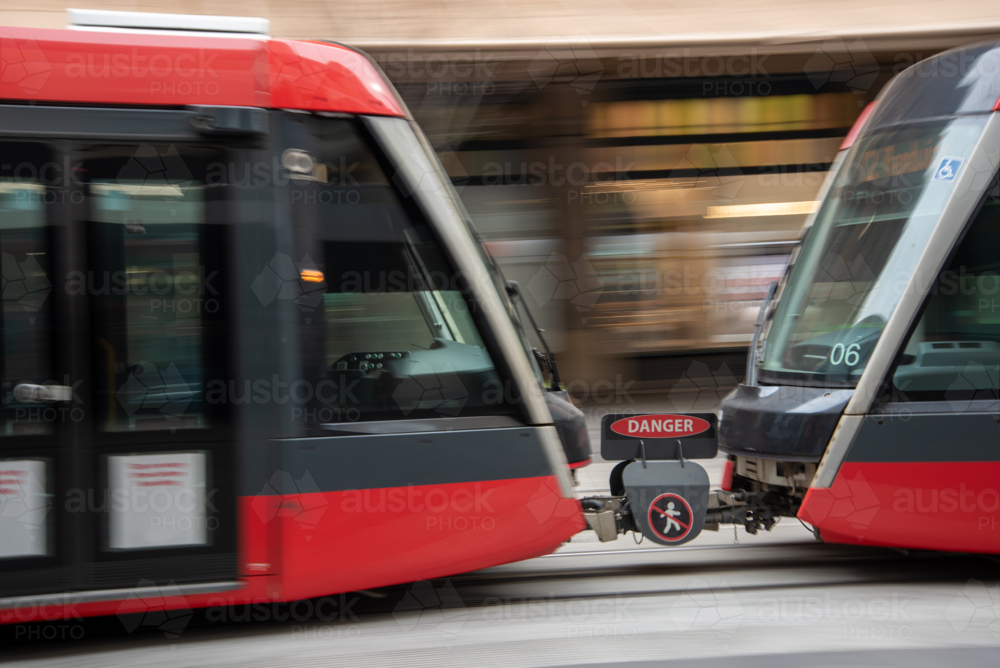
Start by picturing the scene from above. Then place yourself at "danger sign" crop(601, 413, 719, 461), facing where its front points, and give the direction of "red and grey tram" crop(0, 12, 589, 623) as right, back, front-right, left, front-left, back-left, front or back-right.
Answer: front-right

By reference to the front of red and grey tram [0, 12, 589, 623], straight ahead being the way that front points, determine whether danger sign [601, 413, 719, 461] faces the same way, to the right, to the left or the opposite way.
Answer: to the right

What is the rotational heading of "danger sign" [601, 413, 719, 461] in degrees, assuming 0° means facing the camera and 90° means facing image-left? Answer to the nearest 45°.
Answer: approximately 0°

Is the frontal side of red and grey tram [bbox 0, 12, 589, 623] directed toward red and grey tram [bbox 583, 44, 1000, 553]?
yes

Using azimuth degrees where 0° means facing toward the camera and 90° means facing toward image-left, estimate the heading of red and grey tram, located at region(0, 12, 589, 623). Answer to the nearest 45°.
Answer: approximately 270°

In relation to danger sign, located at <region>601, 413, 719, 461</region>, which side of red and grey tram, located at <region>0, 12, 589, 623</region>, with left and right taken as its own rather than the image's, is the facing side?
front

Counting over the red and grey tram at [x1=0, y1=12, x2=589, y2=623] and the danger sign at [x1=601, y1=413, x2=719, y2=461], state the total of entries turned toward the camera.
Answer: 1
